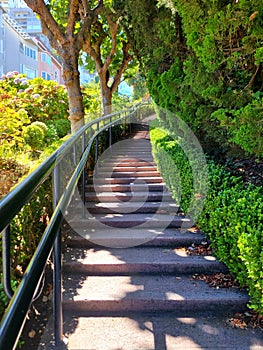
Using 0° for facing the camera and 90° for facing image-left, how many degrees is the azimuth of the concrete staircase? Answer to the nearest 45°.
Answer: approximately 0°

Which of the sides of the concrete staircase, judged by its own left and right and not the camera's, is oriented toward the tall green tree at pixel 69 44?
back

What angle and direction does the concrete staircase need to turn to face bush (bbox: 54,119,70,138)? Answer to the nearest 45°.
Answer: approximately 180°

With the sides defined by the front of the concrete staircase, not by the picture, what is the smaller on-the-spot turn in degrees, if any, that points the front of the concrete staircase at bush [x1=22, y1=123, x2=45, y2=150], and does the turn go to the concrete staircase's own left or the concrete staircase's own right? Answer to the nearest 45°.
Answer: approximately 135° to the concrete staircase's own right

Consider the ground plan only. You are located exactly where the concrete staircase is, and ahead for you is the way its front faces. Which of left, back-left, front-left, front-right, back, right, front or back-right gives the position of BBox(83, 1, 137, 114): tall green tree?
back

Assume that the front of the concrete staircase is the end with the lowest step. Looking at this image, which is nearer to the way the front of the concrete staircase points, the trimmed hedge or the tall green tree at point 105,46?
the trimmed hedge
